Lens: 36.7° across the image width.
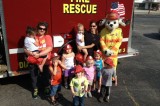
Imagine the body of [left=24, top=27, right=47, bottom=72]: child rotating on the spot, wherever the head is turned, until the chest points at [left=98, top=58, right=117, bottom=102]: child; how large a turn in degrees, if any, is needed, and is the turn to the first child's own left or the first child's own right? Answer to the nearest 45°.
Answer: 0° — they already face them

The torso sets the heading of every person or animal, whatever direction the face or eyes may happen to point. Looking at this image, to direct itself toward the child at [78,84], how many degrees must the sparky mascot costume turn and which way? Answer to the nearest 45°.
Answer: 0° — it already faces them

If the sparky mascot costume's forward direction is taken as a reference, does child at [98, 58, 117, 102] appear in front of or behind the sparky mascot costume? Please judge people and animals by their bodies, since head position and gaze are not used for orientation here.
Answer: in front

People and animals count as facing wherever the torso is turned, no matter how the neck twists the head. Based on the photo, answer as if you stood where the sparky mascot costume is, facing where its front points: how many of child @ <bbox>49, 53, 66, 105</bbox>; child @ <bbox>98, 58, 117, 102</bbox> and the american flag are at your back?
1

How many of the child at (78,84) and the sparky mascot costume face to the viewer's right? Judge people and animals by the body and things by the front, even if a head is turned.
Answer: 0

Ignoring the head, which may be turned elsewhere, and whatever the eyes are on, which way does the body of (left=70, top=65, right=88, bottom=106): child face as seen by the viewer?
toward the camera

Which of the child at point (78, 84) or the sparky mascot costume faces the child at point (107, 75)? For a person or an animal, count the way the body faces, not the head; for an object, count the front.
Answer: the sparky mascot costume

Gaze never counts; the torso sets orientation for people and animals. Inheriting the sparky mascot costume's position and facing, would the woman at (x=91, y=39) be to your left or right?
on your right

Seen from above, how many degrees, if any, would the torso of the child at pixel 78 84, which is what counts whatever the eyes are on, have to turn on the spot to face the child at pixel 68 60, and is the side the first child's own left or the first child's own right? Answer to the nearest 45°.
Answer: approximately 180°

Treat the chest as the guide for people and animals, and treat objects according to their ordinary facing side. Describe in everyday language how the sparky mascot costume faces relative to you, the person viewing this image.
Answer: facing the viewer

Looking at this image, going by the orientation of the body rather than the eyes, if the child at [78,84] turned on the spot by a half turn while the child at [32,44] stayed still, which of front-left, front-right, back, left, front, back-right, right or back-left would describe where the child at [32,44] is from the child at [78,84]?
front-left

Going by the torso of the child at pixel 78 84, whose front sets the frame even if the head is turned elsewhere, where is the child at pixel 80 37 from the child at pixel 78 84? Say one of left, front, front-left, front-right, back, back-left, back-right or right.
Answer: back
